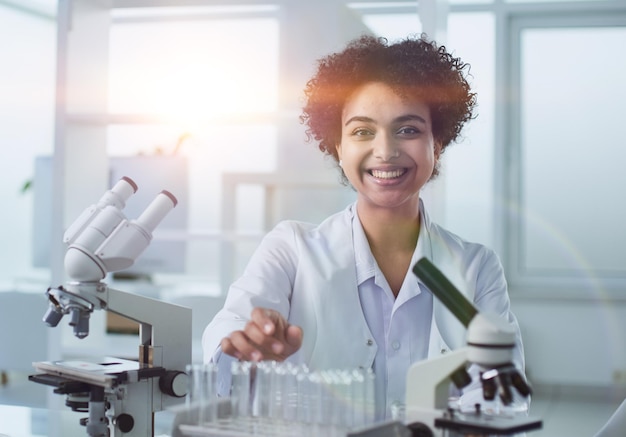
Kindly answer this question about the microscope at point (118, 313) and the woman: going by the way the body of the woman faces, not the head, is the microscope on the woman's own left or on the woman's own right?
on the woman's own right

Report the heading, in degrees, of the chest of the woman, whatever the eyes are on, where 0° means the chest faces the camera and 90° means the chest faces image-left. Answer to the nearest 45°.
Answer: approximately 0°

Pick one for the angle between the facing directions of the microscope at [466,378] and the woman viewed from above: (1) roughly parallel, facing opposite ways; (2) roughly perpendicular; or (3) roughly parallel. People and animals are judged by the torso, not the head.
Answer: roughly perpendicular
